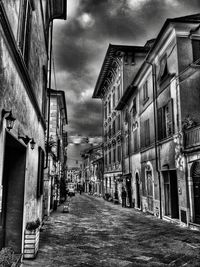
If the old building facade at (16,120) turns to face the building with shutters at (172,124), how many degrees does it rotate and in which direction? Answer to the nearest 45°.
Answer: approximately 45° to its left

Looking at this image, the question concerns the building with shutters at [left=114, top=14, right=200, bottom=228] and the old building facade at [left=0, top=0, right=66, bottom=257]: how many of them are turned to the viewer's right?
1

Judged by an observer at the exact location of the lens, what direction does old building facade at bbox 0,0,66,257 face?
facing to the right of the viewer

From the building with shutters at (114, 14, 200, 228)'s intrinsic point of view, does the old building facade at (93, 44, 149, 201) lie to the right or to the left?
on its right

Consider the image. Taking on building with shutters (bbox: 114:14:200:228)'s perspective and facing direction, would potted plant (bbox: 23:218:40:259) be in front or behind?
in front

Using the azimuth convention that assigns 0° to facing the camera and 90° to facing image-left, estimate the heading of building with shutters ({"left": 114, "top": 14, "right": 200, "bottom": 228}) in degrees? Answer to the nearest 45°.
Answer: approximately 45°

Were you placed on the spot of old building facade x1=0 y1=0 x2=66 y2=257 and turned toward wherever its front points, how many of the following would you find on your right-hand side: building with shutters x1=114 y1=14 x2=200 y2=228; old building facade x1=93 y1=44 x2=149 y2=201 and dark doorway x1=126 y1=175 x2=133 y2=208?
0

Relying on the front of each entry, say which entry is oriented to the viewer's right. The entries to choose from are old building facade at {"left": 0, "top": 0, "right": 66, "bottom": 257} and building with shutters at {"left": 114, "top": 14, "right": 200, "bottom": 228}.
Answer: the old building facade

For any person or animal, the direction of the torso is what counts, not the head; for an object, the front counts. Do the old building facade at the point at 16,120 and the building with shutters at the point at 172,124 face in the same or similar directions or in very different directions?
very different directions

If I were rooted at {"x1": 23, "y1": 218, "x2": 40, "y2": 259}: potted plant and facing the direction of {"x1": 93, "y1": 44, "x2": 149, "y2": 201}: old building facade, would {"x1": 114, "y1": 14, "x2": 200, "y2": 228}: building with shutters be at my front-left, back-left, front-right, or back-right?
front-right

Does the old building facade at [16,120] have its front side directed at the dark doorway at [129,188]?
no
